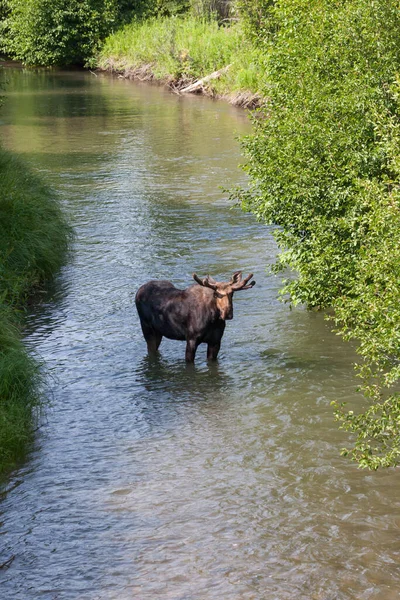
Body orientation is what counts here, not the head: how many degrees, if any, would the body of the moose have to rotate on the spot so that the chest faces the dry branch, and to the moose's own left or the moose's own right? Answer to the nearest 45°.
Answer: approximately 135° to the moose's own left

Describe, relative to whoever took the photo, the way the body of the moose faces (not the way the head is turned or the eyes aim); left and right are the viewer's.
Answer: facing the viewer and to the right of the viewer
